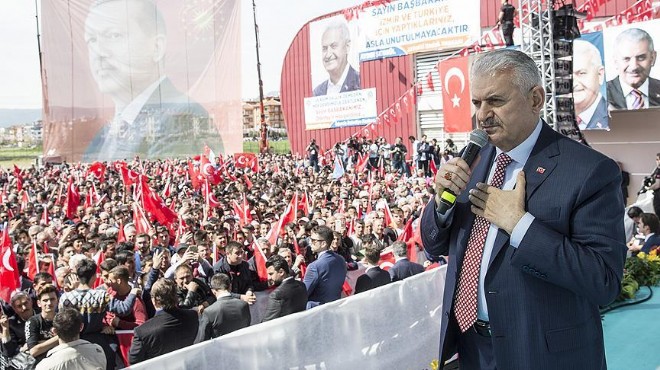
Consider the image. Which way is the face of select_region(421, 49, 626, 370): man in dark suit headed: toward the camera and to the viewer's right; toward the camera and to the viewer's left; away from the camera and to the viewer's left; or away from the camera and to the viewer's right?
toward the camera and to the viewer's left

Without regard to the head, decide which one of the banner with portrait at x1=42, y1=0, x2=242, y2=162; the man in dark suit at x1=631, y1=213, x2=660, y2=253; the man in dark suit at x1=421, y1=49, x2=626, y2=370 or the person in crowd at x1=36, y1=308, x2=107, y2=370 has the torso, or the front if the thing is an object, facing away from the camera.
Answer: the person in crowd

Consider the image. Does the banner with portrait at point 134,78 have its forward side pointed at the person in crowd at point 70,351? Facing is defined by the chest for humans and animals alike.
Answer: yes

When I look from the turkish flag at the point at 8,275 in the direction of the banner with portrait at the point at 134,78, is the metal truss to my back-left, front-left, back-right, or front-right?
front-right

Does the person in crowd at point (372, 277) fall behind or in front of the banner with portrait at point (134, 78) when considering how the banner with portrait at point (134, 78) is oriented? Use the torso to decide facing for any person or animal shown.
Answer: in front

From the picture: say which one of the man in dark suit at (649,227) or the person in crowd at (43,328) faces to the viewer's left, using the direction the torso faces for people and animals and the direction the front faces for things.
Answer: the man in dark suit

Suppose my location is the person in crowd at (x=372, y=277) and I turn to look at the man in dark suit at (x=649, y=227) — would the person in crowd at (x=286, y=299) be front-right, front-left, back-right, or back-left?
back-right

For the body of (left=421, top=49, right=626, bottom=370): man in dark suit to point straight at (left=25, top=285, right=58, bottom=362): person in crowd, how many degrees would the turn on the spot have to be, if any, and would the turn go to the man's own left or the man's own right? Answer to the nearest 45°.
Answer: approximately 90° to the man's own right

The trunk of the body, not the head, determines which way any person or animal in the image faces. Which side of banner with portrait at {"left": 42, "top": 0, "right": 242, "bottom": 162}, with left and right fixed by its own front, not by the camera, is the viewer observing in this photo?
front

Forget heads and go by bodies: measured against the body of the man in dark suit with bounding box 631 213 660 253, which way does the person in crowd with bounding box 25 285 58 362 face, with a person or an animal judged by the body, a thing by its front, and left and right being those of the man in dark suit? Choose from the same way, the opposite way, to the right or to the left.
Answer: the opposite way

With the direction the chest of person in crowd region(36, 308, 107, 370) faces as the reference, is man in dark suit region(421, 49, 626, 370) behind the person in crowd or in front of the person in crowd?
behind

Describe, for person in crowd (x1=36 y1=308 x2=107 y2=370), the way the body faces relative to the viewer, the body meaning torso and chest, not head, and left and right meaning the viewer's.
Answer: facing away from the viewer

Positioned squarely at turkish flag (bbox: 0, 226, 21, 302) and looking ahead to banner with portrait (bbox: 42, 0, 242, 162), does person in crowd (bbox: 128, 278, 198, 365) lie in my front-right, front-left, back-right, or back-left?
back-right

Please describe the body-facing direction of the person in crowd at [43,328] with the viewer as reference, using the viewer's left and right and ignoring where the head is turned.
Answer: facing the viewer and to the right of the viewer

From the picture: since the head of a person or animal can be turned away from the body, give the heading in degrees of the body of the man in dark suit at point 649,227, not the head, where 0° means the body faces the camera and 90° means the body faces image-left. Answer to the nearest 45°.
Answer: approximately 90°
